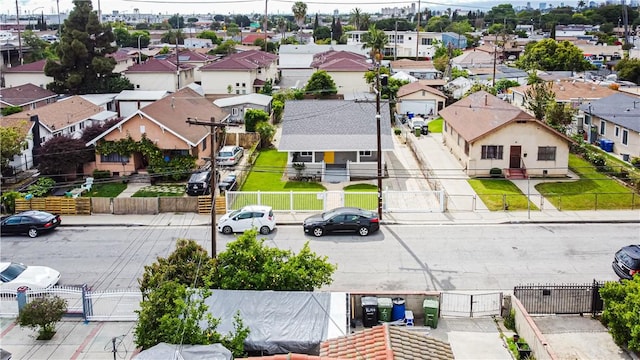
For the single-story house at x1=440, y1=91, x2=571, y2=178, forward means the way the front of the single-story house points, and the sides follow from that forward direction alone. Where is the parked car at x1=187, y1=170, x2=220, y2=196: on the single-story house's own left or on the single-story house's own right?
on the single-story house's own right

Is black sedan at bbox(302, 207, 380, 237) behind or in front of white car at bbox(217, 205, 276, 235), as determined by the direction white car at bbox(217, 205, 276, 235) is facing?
behind

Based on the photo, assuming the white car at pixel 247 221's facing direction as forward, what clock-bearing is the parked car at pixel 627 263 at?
The parked car is roughly at 7 o'clock from the white car.

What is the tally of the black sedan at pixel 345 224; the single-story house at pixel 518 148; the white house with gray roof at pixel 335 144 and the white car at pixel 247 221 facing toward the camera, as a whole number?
2

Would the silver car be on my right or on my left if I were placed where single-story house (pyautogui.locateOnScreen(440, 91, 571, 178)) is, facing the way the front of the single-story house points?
on my right

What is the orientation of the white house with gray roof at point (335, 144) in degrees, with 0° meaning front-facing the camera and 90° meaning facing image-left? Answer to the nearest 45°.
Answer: approximately 0°

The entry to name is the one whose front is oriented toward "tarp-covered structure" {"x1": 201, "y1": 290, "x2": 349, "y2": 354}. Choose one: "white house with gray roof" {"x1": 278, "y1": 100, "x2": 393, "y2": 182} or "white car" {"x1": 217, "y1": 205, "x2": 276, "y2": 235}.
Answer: the white house with gray roof

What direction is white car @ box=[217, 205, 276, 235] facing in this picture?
to the viewer's left

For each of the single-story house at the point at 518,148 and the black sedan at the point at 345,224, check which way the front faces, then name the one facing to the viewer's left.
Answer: the black sedan

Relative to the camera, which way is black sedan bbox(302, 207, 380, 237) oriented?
to the viewer's left
